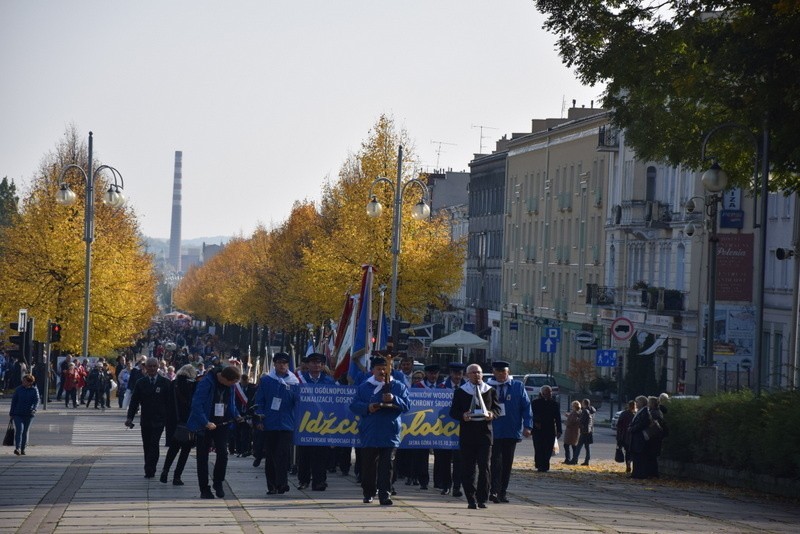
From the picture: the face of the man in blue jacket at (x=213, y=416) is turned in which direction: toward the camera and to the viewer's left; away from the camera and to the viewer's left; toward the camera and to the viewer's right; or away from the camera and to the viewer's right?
toward the camera and to the viewer's right

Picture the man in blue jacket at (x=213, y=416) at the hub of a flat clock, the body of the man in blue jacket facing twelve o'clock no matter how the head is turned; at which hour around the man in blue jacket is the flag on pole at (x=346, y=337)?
The flag on pole is roughly at 8 o'clock from the man in blue jacket.

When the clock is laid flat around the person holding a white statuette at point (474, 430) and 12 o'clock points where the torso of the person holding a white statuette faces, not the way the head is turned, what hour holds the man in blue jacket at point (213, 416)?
The man in blue jacket is roughly at 3 o'clock from the person holding a white statuette.

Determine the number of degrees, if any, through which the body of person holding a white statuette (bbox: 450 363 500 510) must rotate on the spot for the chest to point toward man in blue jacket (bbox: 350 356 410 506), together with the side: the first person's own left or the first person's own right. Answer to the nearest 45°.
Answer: approximately 90° to the first person's own right

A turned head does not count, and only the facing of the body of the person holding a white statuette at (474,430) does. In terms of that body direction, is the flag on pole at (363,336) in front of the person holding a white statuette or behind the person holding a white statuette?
behind

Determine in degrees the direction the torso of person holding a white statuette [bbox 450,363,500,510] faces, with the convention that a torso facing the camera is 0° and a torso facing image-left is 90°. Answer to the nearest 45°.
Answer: approximately 0°

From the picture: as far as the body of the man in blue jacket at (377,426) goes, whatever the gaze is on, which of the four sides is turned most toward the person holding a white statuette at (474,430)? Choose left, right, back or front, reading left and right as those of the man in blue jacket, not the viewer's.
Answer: left

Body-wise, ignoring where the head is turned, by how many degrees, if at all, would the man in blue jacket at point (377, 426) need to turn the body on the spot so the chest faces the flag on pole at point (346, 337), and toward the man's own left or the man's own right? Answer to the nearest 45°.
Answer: approximately 180°
